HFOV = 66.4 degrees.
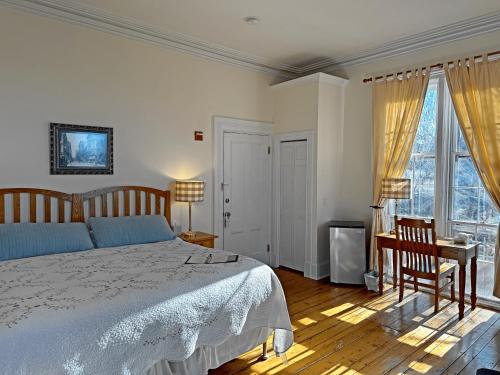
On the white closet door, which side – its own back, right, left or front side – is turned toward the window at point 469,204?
left

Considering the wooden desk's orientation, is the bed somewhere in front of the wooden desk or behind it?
in front

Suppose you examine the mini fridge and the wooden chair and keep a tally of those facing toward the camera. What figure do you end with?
1

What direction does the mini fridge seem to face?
toward the camera

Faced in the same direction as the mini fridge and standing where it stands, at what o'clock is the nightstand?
The nightstand is roughly at 2 o'clock from the mini fridge.

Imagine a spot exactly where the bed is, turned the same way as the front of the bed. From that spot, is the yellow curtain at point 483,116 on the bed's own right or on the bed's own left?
on the bed's own left

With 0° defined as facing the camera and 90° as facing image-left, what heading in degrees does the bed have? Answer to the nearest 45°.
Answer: approximately 315°

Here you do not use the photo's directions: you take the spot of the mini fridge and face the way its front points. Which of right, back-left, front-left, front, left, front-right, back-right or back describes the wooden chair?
front-left

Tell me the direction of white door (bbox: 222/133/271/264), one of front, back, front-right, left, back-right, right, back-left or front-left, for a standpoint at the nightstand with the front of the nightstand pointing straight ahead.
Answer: left

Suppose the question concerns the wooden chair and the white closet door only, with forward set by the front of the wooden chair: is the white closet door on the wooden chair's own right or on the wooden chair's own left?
on the wooden chair's own left

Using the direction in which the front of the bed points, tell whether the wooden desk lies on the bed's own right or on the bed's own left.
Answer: on the bed's own left
